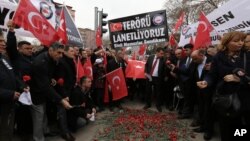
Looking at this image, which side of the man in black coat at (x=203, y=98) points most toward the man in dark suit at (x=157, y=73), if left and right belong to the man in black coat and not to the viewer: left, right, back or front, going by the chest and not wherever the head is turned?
right

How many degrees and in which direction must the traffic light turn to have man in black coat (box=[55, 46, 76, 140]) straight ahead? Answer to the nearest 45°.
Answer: approximately 90° to its right

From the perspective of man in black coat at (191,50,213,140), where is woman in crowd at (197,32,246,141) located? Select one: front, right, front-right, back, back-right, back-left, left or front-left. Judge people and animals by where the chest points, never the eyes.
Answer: front-left

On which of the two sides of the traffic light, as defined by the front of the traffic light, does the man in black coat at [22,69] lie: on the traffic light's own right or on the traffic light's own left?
on the traffic light's own right

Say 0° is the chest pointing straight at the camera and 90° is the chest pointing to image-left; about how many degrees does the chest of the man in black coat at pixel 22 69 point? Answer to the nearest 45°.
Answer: approximately 315°
